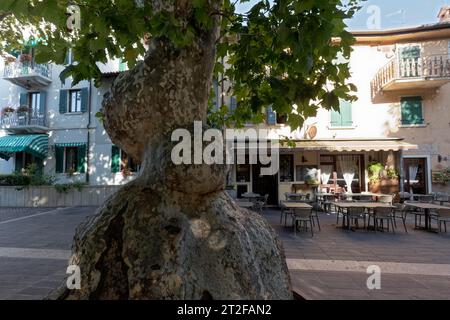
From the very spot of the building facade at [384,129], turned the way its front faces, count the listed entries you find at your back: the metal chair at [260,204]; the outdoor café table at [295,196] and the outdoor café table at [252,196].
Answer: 0

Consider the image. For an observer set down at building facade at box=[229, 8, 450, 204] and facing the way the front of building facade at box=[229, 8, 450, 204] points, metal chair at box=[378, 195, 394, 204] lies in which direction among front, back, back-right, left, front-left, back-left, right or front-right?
front

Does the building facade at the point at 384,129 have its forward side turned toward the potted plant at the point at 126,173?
no

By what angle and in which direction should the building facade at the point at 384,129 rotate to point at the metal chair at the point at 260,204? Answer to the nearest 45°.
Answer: approximately 45° to its right

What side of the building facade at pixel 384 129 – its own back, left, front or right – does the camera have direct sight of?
front

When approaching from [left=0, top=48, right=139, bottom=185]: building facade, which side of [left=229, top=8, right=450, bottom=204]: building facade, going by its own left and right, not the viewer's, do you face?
right

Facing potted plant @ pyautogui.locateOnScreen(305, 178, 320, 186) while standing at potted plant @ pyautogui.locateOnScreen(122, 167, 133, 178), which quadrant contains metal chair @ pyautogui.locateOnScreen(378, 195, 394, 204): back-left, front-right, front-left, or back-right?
front-right

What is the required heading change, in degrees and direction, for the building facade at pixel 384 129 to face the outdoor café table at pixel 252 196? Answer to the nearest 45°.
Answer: approximately 45° to its right

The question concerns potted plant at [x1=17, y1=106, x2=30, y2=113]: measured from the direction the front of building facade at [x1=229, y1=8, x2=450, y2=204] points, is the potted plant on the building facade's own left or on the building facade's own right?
on the building facade's own right

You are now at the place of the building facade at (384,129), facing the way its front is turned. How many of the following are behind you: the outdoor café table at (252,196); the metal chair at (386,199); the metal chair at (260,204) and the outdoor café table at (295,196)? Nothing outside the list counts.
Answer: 0

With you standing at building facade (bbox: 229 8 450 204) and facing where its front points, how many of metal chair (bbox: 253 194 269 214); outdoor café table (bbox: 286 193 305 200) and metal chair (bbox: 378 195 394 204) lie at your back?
0
